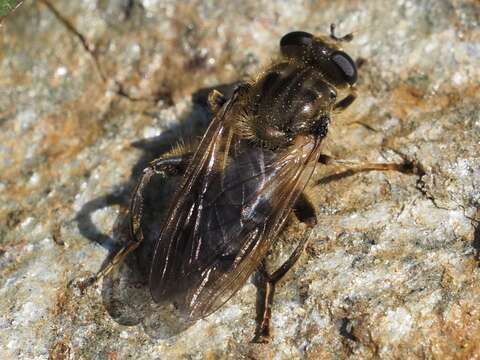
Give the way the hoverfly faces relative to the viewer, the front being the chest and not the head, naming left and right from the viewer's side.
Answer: facing away from the viewer and to the right of the viewer
